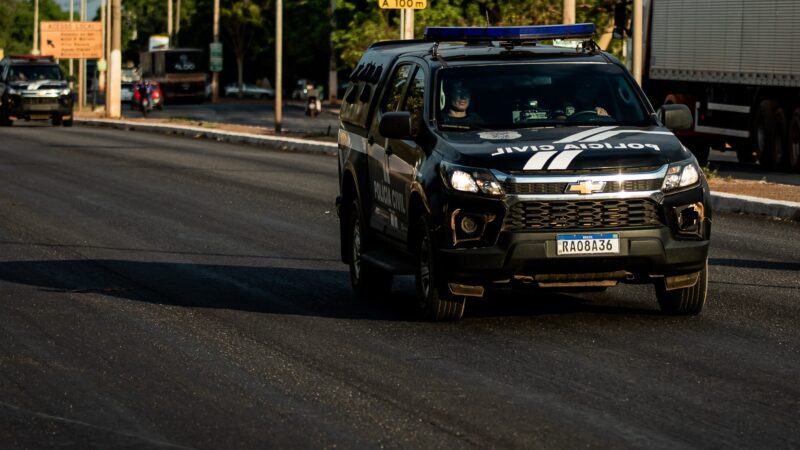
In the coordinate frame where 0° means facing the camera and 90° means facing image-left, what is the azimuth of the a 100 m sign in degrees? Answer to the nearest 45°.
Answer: approximately 0°

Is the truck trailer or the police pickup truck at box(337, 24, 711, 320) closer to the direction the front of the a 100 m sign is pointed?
the police pickup truck

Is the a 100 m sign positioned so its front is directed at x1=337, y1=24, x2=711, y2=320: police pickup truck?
yes

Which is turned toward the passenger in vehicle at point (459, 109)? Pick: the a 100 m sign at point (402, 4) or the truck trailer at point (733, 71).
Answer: the a 100 m sign

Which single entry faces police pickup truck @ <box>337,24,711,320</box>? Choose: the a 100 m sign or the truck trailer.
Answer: the a 100 m sign

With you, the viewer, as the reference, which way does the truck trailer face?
facing away from the viewer and to the left of the viewer

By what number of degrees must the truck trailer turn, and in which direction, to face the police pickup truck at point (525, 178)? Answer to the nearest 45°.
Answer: approximately 135° to its left

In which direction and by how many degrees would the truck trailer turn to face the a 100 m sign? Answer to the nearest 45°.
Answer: approximately 45° to its left

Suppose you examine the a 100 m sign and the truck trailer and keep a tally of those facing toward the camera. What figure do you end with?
1

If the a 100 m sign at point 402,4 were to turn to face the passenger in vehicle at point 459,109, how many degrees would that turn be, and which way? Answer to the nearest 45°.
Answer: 0° — it already faces them

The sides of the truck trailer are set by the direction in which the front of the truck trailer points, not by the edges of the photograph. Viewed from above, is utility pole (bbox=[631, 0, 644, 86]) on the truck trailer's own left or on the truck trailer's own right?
on the truck trailer's own left

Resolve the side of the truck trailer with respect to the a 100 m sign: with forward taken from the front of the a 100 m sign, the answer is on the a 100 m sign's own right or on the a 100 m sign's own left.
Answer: on the a 100 m sign's own left
